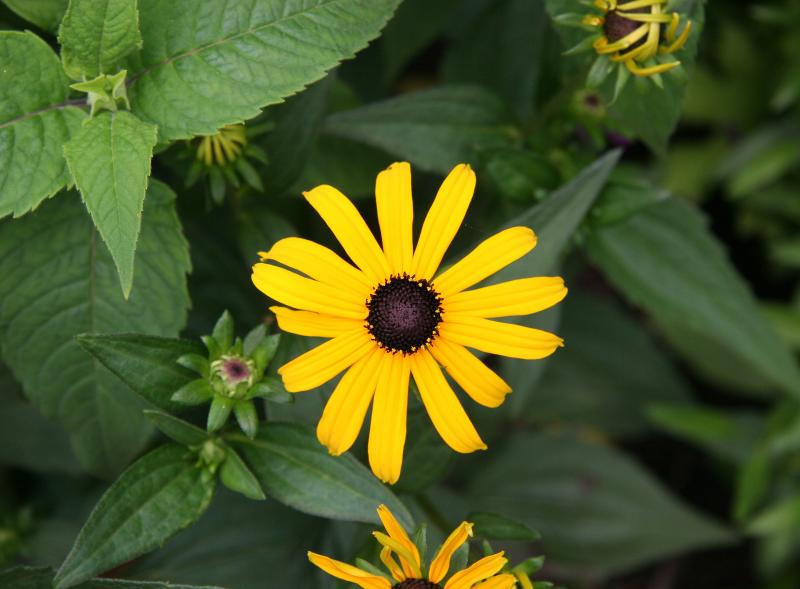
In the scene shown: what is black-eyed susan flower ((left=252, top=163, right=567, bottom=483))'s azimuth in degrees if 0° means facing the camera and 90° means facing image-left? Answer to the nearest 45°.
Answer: approximately 0°

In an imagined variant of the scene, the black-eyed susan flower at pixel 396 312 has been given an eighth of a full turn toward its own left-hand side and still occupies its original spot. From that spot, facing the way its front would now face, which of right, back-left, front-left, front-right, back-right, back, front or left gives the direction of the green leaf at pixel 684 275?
left
